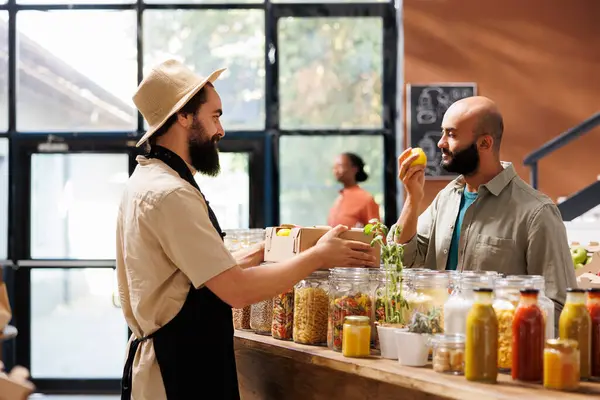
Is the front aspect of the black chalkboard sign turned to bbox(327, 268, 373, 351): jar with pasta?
yes

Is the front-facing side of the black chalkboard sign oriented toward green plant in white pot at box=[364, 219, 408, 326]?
yes

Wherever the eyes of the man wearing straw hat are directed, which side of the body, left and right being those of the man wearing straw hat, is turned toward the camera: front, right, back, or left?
right

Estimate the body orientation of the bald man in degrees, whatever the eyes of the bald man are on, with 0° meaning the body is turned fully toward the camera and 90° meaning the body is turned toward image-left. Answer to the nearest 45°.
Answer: approximately 45°

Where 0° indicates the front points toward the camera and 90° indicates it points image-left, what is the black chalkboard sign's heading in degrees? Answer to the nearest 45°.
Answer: approximately 0°

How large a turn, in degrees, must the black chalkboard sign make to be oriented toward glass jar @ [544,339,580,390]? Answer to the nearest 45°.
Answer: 0° — it already faces it

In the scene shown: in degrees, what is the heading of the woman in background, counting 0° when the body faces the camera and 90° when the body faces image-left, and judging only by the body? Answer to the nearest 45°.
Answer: approximately 45°

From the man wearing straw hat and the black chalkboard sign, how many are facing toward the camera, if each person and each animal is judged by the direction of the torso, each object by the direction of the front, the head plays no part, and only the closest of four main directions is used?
1
